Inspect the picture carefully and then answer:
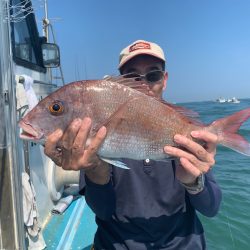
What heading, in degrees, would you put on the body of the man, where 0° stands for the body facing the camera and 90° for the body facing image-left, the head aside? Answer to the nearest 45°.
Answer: approximately 0°

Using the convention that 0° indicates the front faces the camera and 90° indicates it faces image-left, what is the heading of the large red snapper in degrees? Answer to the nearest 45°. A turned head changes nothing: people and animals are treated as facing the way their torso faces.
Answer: approximately 90°
